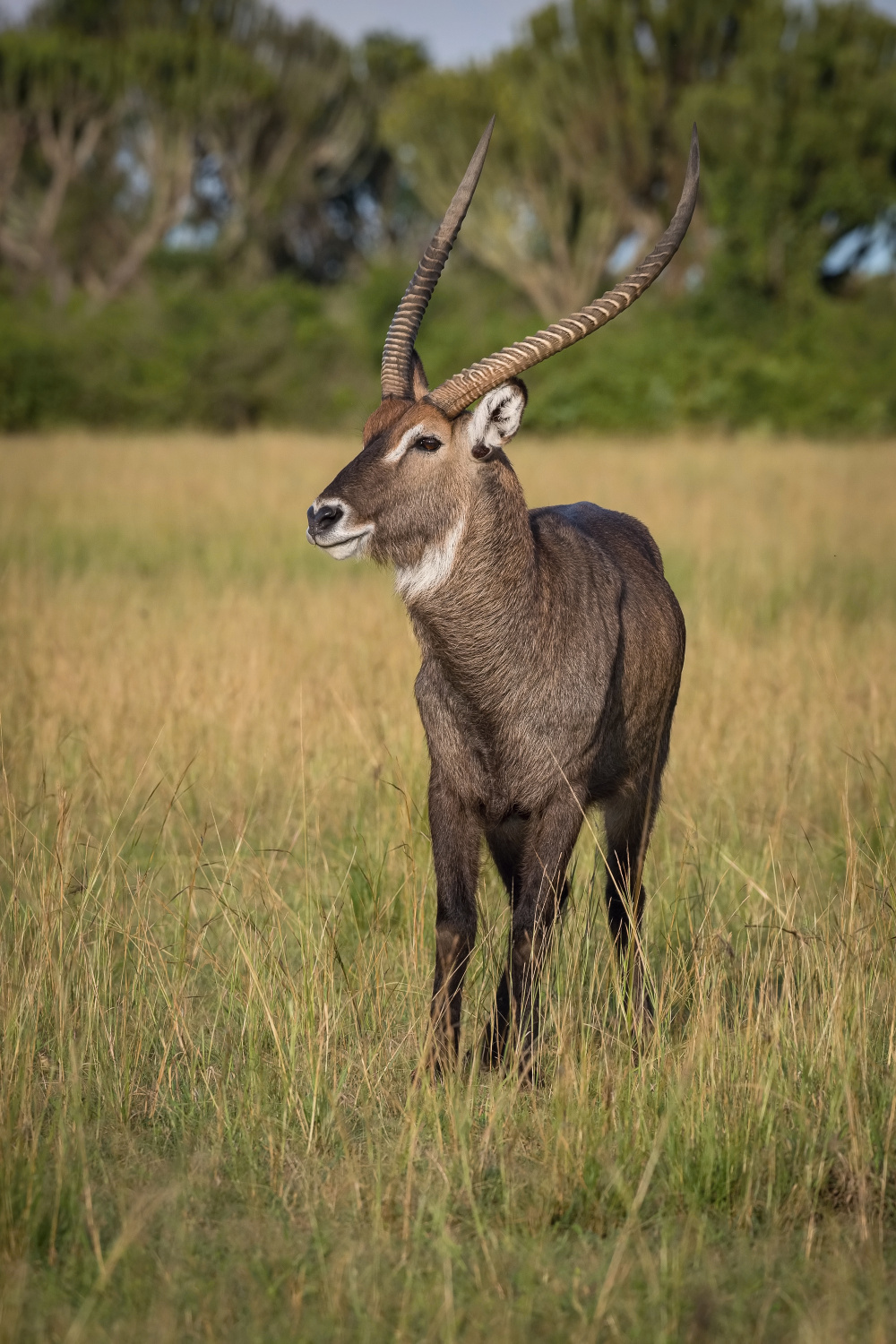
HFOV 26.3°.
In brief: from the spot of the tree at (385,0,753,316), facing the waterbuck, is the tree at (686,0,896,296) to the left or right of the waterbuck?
left

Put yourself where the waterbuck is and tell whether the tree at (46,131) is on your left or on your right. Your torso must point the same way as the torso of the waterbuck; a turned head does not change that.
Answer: on your right

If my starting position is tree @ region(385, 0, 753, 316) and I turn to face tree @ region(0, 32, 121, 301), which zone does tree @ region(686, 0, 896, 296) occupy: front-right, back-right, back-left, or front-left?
back-left

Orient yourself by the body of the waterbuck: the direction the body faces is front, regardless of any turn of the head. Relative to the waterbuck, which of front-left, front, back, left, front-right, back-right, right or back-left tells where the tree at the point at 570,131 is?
back-right

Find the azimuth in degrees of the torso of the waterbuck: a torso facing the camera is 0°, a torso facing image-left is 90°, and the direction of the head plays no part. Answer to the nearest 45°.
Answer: approximately 45°

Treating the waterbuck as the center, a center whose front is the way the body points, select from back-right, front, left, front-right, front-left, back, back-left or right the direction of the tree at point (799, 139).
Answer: back-right
